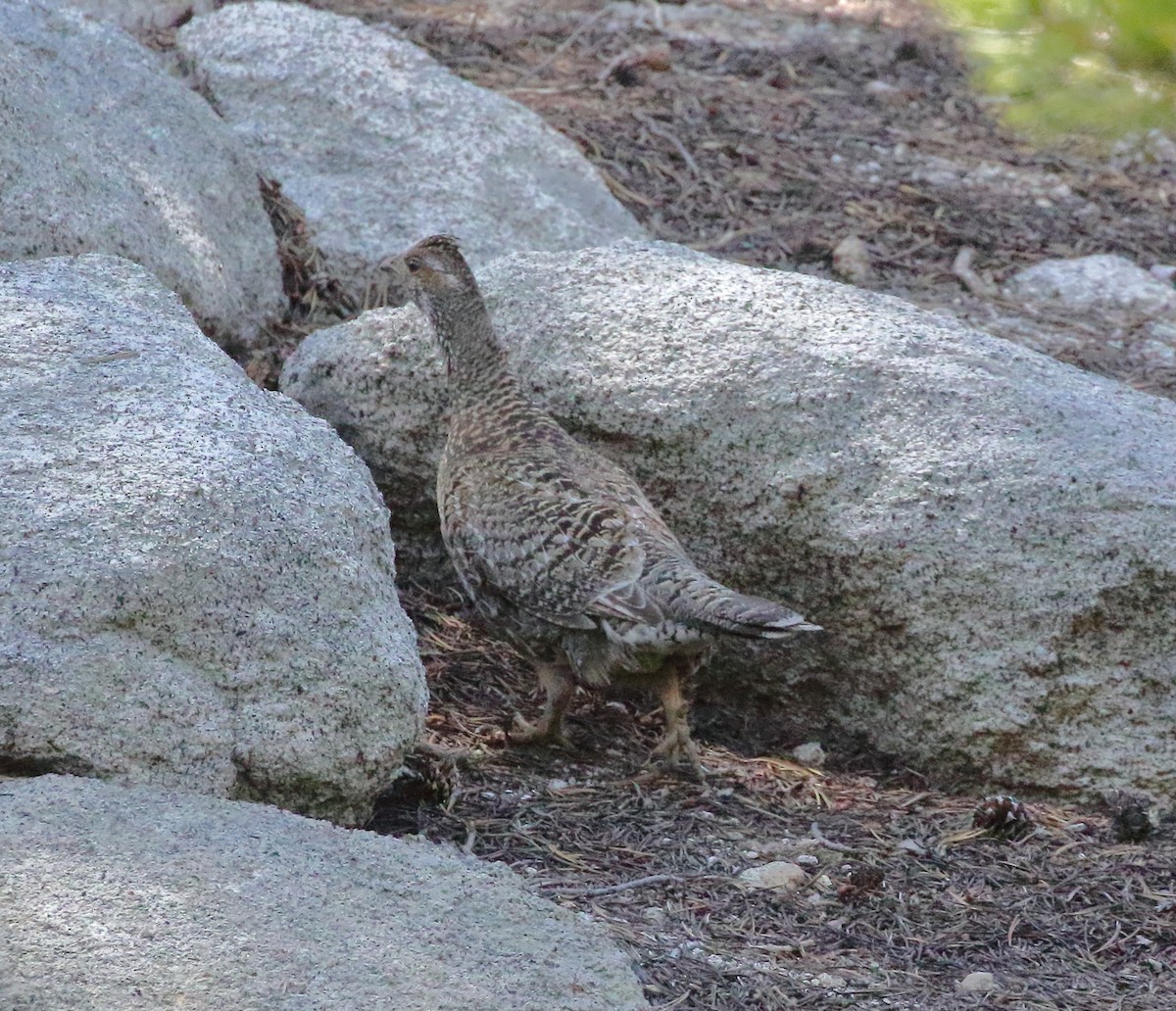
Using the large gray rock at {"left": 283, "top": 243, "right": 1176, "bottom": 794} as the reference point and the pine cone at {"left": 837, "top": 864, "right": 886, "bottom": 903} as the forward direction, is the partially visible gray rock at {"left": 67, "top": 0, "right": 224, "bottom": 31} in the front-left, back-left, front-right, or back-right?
back-right

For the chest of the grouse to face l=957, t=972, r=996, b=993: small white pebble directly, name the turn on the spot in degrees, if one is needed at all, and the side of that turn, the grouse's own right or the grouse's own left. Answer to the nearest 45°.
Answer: approximately 180°

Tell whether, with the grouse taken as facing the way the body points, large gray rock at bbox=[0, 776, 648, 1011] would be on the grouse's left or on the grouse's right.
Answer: on the grouse's left

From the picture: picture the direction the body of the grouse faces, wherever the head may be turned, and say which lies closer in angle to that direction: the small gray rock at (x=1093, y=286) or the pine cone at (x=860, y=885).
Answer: the small gray rock

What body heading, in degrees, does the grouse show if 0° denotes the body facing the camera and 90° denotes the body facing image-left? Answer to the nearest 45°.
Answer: approximately 135°

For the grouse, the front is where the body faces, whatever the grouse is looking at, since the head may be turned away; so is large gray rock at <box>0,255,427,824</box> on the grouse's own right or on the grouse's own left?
on the grouse's own left

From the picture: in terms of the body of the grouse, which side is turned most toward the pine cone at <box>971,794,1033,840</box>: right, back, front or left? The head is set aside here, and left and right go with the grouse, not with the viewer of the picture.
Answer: back

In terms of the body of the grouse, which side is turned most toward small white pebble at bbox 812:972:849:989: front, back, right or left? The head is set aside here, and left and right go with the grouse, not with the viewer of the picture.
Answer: back

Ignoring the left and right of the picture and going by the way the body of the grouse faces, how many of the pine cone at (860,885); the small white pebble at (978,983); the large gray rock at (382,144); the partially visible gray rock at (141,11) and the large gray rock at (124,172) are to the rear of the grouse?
2

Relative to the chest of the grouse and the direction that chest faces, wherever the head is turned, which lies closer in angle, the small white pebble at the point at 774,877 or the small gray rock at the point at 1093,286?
the small gray rock

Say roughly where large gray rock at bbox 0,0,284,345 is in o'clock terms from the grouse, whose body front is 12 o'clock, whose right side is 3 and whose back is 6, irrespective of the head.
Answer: The large gray rock is roughly at 12 o'clock from the grouse.
